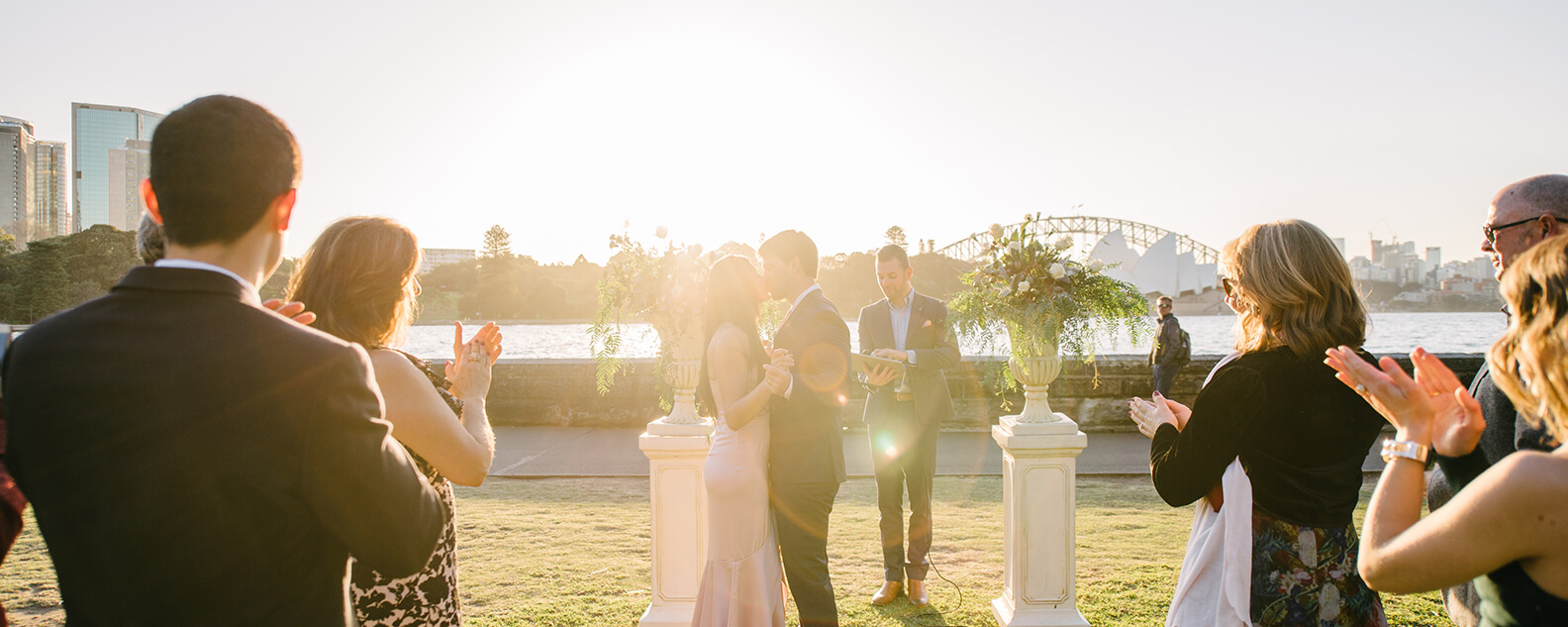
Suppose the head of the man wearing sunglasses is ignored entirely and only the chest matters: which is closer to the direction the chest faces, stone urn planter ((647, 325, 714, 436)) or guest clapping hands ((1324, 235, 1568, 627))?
the stone urn planter

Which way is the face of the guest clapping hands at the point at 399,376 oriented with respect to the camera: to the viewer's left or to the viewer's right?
to the viewer's right

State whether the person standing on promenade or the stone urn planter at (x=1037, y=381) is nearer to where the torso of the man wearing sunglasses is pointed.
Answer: the stone urn planter

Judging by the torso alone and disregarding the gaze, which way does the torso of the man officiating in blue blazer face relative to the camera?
toward the camera

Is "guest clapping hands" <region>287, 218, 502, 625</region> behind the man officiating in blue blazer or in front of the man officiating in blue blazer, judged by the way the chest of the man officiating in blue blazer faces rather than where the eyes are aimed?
in front

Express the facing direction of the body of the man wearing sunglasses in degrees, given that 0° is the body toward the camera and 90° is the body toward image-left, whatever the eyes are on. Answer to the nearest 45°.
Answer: approximately 90°

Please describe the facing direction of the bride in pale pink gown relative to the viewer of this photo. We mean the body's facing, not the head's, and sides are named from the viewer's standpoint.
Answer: facing to the right of the viewer

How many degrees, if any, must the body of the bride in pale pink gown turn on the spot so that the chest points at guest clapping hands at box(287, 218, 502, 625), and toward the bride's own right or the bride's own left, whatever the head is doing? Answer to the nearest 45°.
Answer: approximately 135° to the bride's own right

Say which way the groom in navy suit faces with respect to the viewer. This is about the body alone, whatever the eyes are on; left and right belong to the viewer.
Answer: facing to the left of the viewer

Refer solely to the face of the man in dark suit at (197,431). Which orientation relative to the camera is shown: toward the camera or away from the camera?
away from the camera

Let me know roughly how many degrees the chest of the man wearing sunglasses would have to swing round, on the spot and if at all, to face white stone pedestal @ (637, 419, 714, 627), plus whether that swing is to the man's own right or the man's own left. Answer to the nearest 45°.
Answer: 0° — they already face it

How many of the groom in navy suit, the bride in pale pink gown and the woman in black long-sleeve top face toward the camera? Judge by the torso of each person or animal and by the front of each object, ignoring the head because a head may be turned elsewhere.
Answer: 0

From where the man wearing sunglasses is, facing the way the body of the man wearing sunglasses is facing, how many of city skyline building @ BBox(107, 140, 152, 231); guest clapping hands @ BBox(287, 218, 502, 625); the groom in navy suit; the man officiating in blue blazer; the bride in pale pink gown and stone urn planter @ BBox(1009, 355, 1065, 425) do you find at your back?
0

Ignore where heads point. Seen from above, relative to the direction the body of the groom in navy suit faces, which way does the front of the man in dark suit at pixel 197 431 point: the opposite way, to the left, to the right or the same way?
to the right

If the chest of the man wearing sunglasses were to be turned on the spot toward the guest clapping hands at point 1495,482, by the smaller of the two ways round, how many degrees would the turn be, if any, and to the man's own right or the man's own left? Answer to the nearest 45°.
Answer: approximately 90° to the man's own left

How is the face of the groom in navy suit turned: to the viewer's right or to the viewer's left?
to the viewer's left
